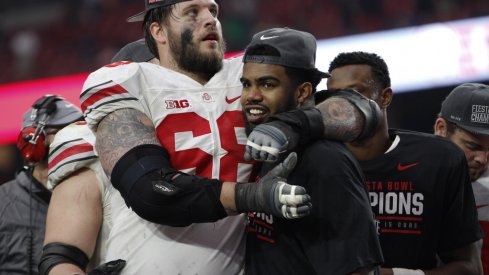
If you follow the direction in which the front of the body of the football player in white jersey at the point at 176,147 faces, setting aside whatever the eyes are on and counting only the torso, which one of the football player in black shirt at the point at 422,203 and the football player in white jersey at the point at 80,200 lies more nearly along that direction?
the football player in black shirt

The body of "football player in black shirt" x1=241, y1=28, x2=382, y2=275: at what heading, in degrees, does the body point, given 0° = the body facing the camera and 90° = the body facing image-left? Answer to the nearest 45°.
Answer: approximately 45°

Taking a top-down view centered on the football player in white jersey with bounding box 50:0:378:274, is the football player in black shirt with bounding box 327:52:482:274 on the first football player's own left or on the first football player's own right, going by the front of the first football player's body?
on the first football player's own left

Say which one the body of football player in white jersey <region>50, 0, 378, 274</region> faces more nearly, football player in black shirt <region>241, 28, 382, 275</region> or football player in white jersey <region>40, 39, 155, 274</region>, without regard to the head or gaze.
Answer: the football player in black shirt

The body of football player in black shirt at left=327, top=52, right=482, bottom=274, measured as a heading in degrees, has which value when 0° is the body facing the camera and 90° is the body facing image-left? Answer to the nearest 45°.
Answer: approximately 45°
